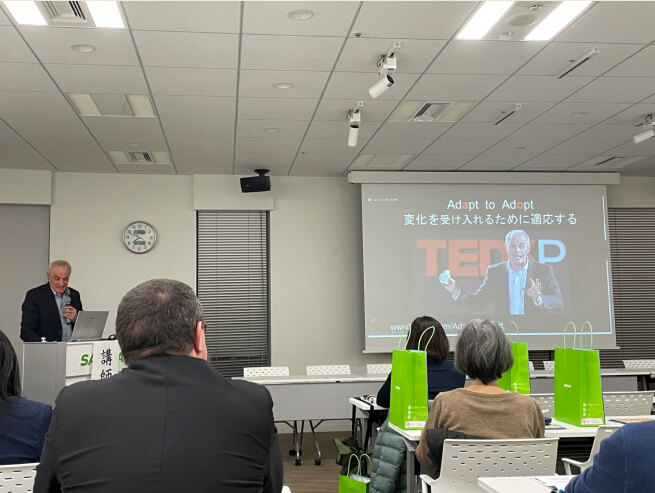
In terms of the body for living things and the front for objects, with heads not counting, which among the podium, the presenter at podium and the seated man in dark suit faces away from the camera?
the seated man in dark suit

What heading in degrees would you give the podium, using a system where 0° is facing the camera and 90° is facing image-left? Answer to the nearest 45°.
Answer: approximately 315°

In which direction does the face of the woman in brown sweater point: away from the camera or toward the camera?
away from the camera

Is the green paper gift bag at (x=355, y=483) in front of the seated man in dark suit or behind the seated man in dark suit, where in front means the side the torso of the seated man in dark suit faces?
in front

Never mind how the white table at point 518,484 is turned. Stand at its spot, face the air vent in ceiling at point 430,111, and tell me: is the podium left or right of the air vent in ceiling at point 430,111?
left

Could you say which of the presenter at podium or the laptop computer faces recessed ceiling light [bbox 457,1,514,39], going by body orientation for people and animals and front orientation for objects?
the presenter at podium

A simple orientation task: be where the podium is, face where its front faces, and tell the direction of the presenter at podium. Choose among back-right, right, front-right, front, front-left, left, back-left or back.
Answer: back-left

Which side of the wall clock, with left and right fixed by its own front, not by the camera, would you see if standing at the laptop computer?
front

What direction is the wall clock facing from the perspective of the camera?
toward the camera

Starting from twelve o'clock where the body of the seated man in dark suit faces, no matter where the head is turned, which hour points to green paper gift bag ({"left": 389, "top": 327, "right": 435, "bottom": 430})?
The green paper gift bag is roughly at 1 o'clock from the seated man in dark suit.

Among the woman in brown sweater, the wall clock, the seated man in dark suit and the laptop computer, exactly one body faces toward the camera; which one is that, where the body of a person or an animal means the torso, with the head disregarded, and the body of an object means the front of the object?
the wall clock

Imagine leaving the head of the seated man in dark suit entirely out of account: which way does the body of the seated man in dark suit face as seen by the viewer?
away from the camera

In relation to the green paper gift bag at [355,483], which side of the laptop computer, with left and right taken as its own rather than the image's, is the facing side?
back

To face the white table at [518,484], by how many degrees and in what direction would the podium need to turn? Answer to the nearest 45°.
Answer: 0° — it already faces it

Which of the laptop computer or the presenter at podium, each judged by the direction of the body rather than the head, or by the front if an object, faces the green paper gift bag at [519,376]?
the presenter at podium

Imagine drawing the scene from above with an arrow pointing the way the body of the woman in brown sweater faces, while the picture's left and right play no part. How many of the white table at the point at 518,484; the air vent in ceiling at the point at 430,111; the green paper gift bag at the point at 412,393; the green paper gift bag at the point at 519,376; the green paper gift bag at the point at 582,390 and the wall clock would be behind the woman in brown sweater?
1

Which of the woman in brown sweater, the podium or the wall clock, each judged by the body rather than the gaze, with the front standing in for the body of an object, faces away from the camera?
the woman in brown sweater

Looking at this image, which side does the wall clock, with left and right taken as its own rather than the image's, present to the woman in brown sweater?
front

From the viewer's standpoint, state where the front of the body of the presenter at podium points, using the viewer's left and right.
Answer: facing the viewer and to the right of the viewer

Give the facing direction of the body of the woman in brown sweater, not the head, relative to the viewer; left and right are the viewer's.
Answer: facing away from the viewer
